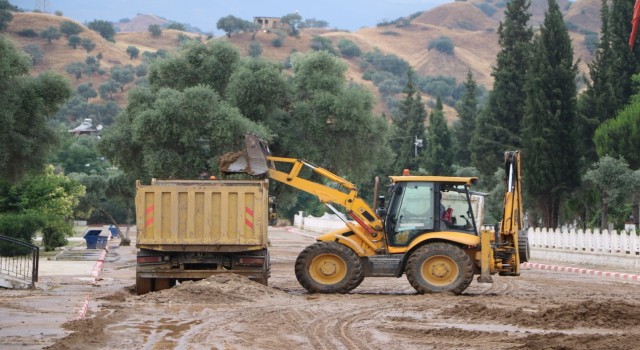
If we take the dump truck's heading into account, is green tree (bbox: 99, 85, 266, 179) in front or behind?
in front

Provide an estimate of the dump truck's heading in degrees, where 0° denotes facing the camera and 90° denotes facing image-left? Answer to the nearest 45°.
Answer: approximately 180°

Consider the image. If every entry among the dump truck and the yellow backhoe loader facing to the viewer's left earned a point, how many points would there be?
1

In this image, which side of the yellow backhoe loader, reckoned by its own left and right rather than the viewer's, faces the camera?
left

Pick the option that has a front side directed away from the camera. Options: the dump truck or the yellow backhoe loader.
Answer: the dump truck

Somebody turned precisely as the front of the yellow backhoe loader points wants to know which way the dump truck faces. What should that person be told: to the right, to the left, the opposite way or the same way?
to the right

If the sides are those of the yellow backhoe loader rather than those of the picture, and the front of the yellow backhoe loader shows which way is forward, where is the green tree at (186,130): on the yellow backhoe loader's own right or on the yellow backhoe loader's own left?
on the yellow backhoe loader's own right
